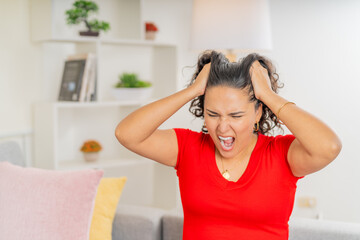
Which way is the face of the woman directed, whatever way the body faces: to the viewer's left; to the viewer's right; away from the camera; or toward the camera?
toward the camera

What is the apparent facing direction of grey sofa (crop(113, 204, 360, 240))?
toward the camera

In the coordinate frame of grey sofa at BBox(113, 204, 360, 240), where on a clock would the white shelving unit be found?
The white shelving unit is roughly at 5 o'clock from the grey sofa.

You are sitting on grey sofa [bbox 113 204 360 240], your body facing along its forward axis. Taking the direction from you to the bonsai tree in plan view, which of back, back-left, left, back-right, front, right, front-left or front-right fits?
back-right

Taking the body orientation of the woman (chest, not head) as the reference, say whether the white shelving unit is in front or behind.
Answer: behind

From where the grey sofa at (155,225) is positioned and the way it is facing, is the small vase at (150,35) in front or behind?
behind

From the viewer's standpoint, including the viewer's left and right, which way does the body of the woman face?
facing the viewer

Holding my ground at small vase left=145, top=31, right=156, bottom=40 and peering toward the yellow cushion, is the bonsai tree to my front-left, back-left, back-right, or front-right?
front-right

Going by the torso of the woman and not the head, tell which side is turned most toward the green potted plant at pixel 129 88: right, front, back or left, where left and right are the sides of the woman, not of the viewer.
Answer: back

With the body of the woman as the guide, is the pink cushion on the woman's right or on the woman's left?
on the woman's right
